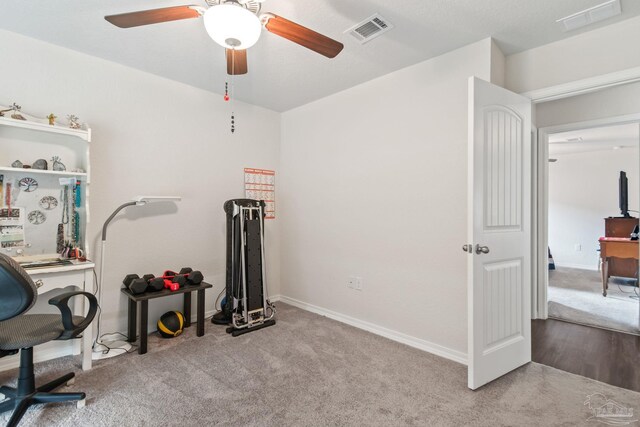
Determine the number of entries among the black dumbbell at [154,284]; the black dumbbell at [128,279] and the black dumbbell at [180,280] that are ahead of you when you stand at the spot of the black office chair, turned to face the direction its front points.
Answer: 3

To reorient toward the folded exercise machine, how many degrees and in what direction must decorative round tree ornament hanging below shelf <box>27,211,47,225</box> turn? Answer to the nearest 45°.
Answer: approximately 90° to its left

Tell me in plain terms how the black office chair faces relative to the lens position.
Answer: facing away from the viewer and to the right of the viewer

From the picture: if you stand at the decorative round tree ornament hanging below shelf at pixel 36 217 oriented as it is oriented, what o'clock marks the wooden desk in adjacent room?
The wooden desk in adjacent room is roughly at 10 o'clock from the decorative round tree ornament hanging below shelf.

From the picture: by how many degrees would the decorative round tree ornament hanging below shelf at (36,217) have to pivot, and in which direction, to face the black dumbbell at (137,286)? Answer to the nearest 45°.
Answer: approximately 45° to its left
